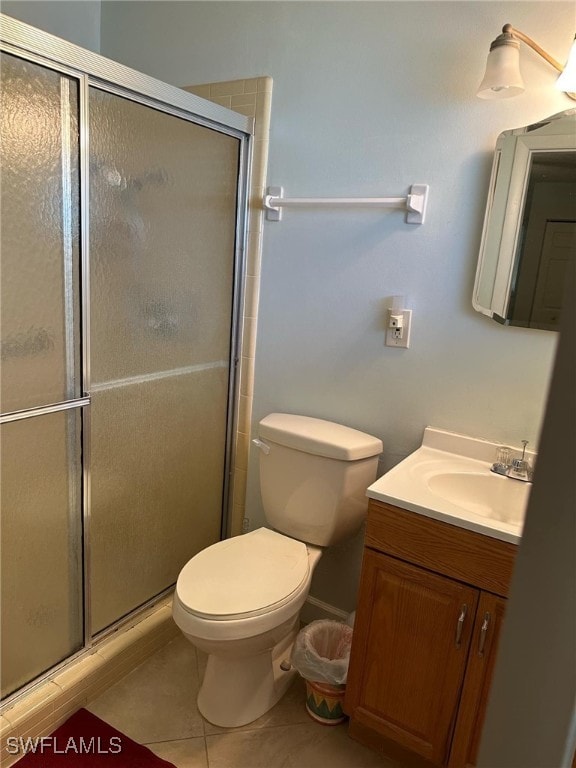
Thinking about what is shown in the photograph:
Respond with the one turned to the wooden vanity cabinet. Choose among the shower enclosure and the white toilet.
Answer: the shower enclosure

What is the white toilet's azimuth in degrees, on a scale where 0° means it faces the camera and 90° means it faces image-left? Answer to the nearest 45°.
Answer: approximately 45°

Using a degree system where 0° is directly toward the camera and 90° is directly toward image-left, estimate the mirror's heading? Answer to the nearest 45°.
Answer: approximately 45°

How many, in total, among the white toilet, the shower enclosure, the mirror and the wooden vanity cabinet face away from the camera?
0

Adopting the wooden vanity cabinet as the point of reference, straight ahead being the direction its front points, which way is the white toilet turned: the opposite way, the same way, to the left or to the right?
the same way

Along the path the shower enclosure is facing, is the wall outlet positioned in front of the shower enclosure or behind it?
in front

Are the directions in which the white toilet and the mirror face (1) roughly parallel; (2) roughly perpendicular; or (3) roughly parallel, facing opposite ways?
roughly parallel

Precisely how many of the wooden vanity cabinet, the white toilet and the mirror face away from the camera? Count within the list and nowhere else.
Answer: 0

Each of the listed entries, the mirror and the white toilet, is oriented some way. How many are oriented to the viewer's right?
0
